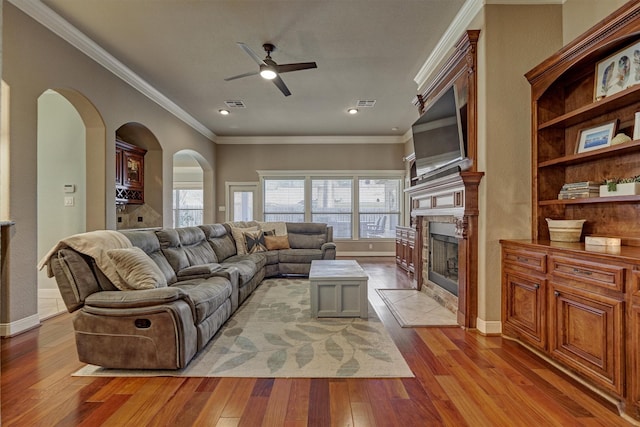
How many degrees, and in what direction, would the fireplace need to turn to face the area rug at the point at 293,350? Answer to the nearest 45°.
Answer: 0° — it already faces it

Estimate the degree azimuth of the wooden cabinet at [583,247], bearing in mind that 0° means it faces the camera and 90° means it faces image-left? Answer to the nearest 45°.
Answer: approximately 45°

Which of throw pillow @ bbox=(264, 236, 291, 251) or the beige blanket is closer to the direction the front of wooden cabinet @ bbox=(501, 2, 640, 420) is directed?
the beige blanket

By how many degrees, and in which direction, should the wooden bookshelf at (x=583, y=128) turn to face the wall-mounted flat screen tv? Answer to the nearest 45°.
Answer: approximately 45° to its right

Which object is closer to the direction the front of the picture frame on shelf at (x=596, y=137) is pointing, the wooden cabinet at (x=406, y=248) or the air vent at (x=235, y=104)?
the air vent

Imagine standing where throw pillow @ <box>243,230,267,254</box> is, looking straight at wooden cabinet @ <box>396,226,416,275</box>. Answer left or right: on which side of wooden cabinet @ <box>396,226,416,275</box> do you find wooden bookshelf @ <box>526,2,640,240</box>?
right
